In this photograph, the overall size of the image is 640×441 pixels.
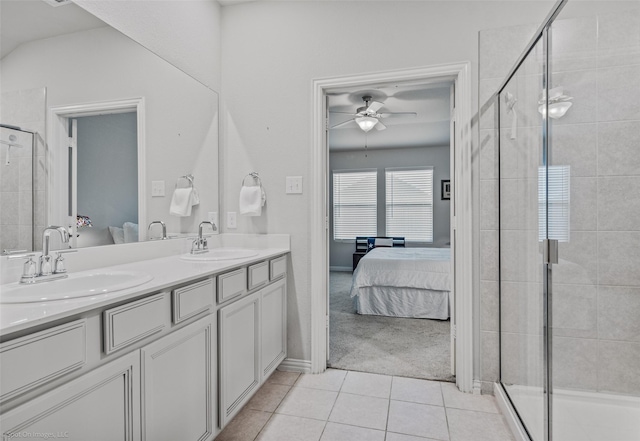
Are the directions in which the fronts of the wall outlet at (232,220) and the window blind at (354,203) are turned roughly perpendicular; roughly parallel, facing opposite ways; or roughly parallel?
roughly parallel

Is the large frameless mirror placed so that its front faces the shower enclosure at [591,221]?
yes

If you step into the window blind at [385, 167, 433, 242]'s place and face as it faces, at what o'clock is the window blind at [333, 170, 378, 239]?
the window blind at [333, 170, 378, 239] is roughly at 3 o'clock from the window blind at [385, 167, 433, 242].

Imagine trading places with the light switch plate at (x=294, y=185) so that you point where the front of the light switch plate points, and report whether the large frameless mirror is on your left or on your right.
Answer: on your right

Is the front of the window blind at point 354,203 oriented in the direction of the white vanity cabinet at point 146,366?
yes

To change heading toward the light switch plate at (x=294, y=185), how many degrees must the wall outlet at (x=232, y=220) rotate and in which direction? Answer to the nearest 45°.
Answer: approximately 45° to its left

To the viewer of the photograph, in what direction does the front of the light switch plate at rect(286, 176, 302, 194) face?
facing the viewer

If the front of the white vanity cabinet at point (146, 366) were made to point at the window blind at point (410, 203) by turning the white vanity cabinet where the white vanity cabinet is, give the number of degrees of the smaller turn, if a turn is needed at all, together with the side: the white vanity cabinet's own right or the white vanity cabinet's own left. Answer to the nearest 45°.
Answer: approximately 90° to the white vanity cabinet's own left

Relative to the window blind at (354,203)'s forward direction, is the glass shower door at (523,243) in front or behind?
in front

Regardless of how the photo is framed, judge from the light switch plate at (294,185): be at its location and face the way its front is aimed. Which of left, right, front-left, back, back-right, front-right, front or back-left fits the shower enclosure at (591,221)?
front-left

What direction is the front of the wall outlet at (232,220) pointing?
toward the camera

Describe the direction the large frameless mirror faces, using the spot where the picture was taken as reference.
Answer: facing the viewer and to the right of the viewer

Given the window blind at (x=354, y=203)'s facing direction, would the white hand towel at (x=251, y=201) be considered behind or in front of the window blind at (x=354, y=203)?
in front

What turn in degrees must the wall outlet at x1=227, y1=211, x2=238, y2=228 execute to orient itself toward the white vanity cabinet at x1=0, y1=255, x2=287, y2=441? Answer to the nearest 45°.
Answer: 0° — it already faces it

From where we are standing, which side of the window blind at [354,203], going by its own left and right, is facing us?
front

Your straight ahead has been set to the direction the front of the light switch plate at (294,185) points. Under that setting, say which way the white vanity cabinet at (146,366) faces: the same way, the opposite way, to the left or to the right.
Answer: to the left

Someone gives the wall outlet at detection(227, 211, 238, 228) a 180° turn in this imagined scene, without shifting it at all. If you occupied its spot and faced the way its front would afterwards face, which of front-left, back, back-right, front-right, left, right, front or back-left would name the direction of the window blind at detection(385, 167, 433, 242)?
front-right

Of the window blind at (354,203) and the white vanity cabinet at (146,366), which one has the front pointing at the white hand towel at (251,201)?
the window blind

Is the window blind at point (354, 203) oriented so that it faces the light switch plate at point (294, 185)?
yes

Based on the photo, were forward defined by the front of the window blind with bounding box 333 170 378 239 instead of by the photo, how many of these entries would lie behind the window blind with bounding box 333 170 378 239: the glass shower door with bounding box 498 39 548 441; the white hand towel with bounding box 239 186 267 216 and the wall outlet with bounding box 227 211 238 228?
0
